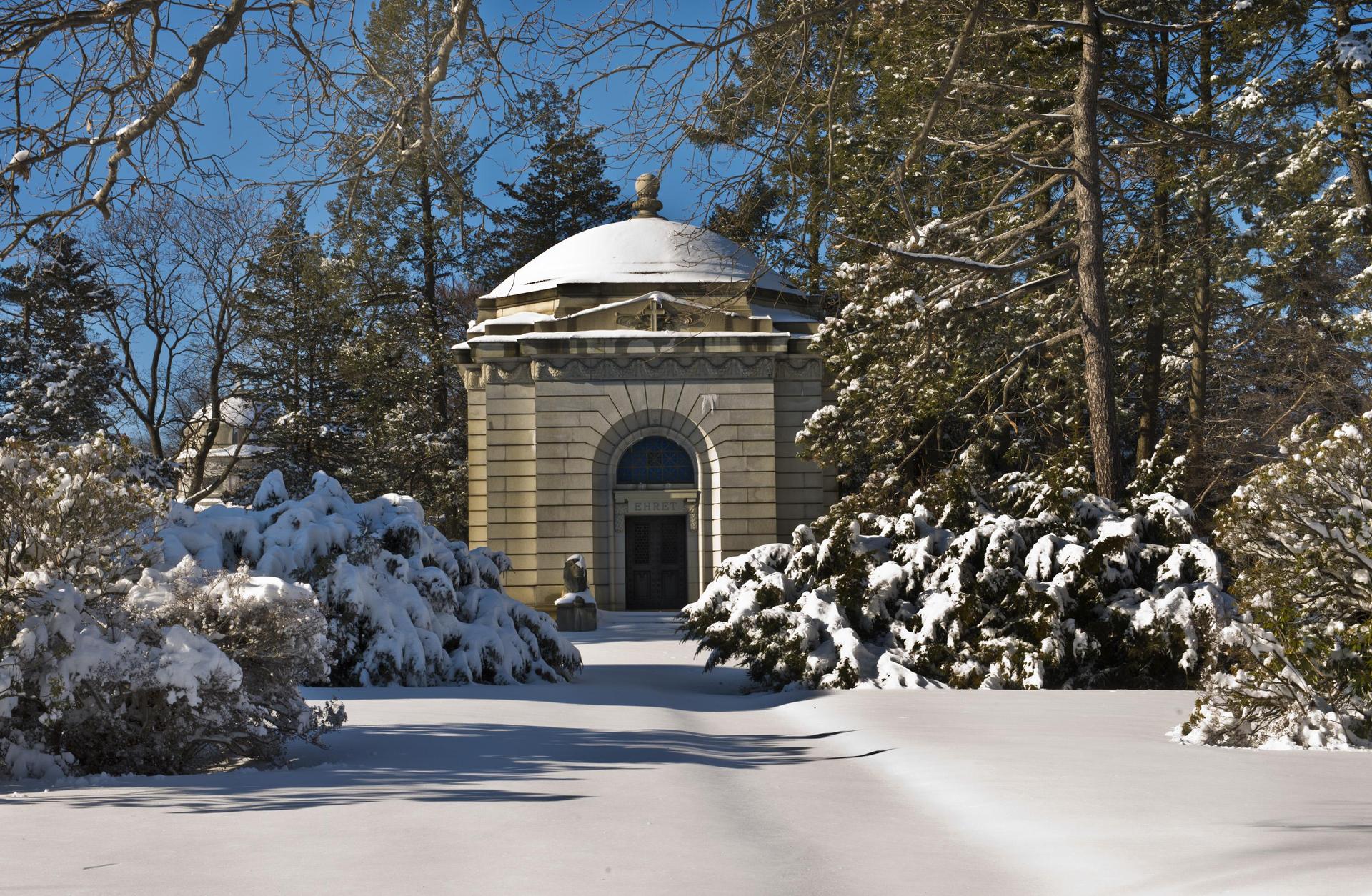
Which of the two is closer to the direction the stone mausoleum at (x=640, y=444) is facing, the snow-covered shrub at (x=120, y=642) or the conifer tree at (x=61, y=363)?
the snow-covered shrub

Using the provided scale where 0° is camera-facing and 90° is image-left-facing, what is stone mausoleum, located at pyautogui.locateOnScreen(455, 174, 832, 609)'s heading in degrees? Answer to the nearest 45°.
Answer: approximately 0°

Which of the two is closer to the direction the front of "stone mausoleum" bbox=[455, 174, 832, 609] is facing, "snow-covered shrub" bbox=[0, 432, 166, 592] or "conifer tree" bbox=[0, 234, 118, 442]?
the snow-covered shrub

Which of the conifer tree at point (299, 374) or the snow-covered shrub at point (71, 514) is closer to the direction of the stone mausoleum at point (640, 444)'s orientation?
the snow-covered shrub

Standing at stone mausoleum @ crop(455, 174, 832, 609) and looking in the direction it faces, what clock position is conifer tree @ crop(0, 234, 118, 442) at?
The conifer tree is roughly at 4 o'clock from the stone mausoleum.

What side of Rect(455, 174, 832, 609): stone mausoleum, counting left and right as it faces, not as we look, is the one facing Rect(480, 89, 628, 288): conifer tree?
back

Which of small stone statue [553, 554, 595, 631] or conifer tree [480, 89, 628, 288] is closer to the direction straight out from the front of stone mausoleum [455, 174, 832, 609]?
the small stone statue

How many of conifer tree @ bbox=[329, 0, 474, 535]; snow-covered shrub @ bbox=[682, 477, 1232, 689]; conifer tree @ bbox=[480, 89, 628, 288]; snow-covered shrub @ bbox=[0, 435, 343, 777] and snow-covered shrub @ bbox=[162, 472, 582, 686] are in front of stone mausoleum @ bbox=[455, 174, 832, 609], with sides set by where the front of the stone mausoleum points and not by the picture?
3
